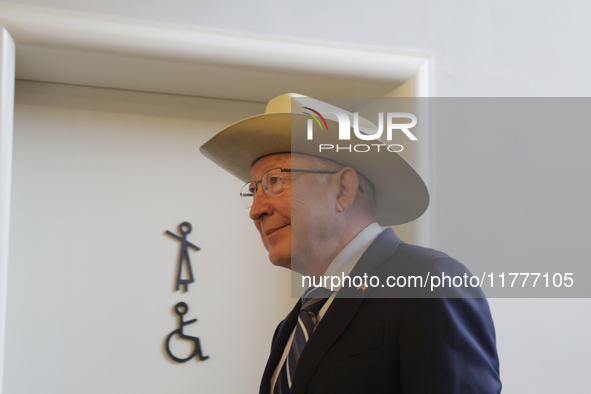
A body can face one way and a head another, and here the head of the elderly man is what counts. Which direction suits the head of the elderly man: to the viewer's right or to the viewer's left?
to the viewer's left

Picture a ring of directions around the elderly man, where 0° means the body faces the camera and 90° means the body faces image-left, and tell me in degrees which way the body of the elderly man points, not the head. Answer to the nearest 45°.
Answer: approximately 45°
